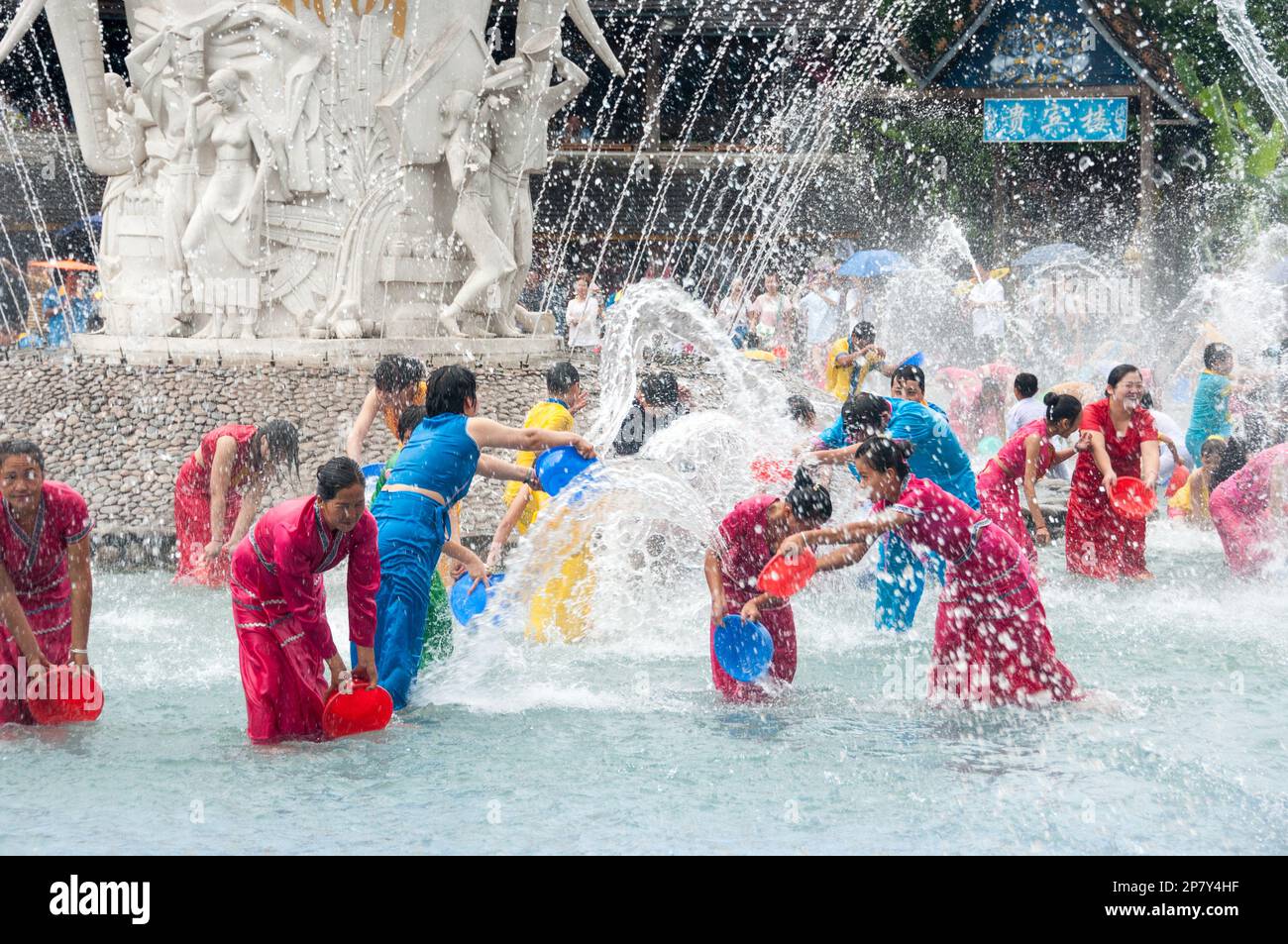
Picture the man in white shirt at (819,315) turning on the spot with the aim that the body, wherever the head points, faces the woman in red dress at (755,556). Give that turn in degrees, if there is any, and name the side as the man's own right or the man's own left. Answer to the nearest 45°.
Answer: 0° — they already face them

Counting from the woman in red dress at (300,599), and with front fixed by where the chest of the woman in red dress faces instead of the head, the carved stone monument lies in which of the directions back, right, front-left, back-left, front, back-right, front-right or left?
back-left

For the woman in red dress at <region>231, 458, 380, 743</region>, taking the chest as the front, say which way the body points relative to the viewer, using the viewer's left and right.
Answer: facing the viewer and to the right of the viewer

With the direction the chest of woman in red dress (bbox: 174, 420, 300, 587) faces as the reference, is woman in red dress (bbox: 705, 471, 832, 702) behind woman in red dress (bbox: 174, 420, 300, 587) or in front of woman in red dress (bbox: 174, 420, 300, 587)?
in front

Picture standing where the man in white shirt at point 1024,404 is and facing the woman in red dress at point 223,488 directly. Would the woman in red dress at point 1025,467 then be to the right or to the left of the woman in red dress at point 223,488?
left

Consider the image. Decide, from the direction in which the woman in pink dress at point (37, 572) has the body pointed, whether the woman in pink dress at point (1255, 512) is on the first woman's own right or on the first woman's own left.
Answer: on the first woman's own left

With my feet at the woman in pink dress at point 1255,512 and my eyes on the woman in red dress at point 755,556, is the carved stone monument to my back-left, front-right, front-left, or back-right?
front-right

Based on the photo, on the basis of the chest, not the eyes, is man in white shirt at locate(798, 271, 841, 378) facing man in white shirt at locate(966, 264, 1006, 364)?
no

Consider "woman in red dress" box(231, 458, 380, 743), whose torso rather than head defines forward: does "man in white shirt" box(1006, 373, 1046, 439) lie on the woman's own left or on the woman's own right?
on the woman's own left

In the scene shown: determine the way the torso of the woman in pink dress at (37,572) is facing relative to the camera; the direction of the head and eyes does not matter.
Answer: toward the camera

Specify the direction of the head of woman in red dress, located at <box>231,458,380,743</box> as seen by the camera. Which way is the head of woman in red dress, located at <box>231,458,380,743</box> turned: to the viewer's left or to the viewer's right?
to the viewer's right

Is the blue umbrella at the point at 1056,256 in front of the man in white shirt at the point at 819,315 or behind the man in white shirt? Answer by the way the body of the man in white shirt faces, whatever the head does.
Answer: behind

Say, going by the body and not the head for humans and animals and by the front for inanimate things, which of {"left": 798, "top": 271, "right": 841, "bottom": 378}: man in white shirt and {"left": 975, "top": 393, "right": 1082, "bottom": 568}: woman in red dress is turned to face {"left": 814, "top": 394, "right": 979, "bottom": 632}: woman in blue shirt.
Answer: the man in white shirt

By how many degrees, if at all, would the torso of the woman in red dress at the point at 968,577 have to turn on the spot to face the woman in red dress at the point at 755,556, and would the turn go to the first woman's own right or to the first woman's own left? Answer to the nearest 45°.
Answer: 0° — they already face them

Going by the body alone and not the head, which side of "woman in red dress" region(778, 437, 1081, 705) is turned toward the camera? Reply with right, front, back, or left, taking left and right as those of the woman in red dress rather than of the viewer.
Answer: left
